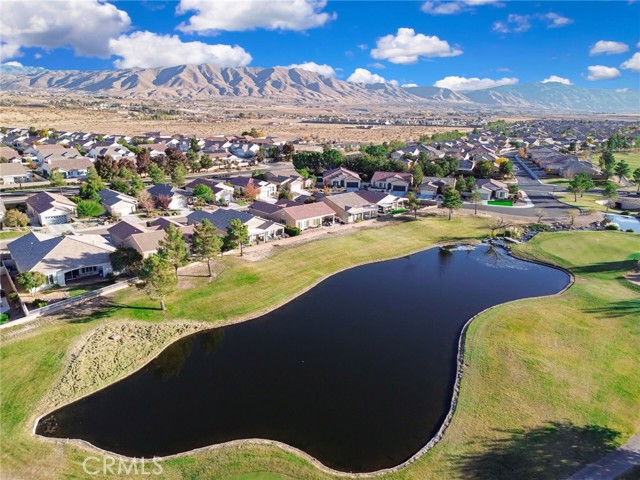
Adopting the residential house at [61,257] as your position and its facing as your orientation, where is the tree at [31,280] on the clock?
The tree is roughly at 7 o'clock from the residential house.

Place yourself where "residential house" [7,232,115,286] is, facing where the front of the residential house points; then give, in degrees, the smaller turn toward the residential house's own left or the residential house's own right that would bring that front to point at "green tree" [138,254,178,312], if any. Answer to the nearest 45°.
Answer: approximately 135° to the residential house's own right

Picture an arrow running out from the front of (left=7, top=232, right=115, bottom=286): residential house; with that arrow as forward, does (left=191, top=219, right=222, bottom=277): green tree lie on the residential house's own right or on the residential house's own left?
on the residential house's own right

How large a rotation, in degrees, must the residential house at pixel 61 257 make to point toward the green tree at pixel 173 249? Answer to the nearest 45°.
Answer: approximately 135° to its right

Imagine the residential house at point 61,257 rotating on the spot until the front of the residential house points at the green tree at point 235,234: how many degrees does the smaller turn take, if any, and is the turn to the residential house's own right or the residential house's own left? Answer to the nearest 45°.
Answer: approximately 90° to the residential house's own right

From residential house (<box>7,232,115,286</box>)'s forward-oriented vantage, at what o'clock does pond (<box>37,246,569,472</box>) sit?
The pond is roughly at 5 o'clock from the residential house.

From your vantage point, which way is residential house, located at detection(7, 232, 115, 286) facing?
away from the camera

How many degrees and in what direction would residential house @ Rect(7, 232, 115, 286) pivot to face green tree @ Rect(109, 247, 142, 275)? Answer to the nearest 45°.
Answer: approximately 135° to its right
